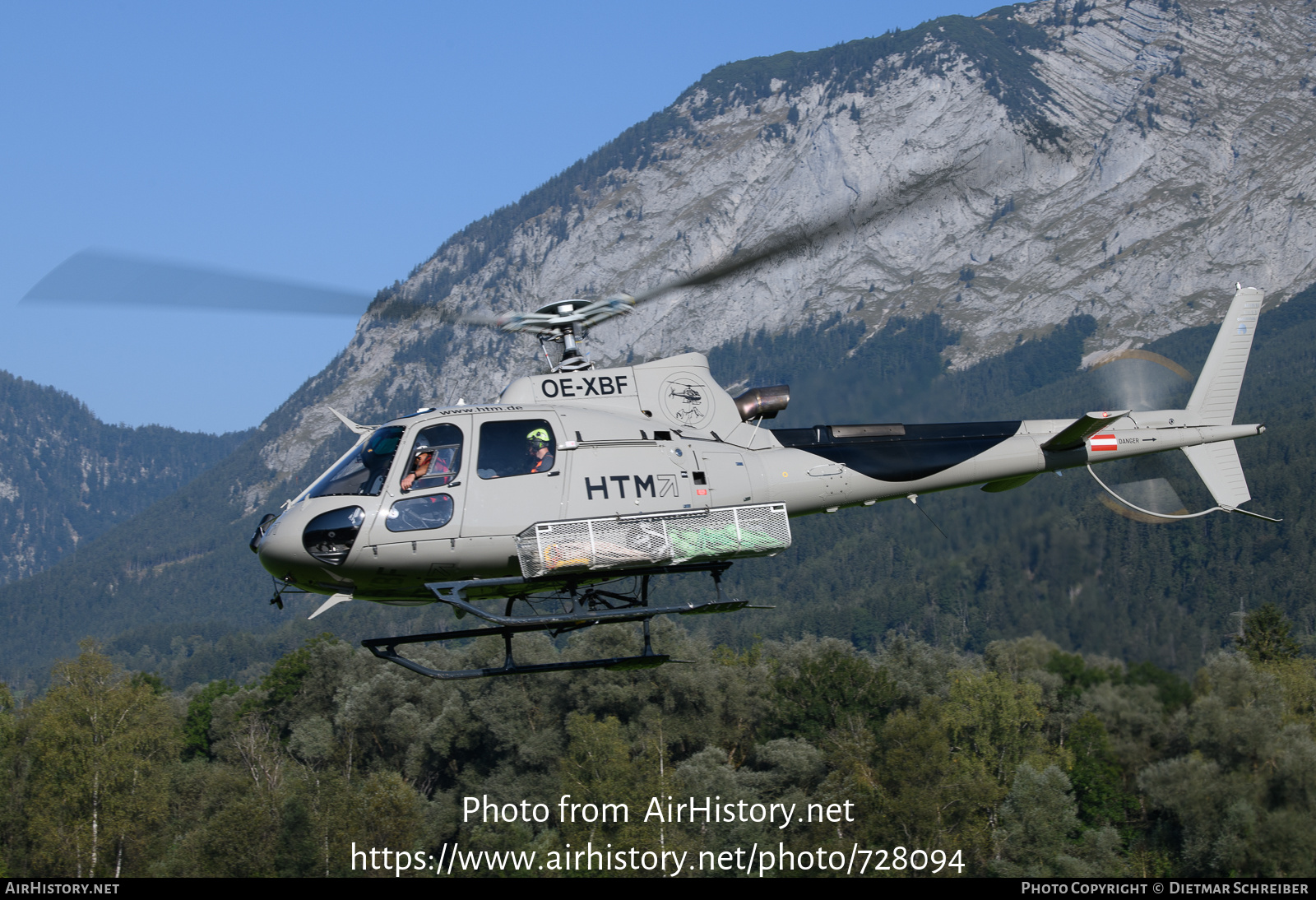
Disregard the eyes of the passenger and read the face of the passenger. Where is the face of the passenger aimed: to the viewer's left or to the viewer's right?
to the viewer's left

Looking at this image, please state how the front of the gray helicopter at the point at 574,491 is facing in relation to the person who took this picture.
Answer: facing to the left of the viewer

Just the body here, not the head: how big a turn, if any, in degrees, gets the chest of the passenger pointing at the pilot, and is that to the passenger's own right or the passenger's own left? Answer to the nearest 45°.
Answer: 0° — they already face them

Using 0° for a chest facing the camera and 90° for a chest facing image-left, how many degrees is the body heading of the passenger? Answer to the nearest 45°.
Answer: approximately 90°
